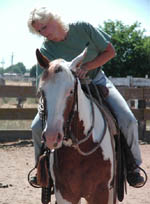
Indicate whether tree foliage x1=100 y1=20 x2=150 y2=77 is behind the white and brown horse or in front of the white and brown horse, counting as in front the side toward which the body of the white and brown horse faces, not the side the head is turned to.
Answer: behind

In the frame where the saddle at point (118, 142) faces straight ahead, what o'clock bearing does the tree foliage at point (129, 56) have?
The tree foliage is roughly at 6 o'clock from the saddle.

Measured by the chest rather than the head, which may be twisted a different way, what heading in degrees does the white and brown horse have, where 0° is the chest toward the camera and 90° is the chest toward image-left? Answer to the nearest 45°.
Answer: approximately 0°

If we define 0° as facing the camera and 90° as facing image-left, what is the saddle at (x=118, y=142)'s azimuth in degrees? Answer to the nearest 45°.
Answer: approximately 0°
